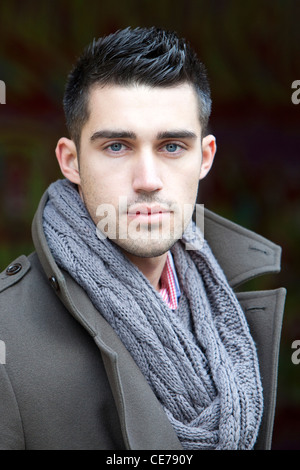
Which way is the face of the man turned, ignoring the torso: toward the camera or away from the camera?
toward the camera

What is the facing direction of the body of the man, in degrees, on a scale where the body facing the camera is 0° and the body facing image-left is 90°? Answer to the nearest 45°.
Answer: approximately 315°
